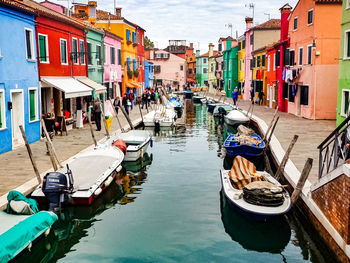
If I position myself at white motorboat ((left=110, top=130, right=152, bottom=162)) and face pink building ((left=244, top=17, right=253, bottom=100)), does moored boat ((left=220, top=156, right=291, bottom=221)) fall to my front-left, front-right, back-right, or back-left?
back-right

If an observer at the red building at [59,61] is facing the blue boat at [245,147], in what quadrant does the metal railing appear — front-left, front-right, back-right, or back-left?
front-right

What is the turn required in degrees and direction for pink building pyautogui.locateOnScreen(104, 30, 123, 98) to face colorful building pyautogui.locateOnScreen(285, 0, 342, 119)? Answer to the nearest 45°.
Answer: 0° — it already faces it

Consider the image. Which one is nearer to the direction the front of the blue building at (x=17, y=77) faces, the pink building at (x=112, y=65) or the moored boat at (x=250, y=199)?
the moored boat

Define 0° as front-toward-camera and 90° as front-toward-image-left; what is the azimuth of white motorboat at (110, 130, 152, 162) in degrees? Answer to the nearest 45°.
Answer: approximately 225°

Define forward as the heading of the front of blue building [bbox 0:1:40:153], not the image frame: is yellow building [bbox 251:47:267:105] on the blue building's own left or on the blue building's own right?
on the blue building's own left

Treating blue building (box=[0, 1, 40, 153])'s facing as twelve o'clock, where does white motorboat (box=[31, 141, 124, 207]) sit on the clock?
The white motorboat is roughly at 1 o'clock from the blue building.

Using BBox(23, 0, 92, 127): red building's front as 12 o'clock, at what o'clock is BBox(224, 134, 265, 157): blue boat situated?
The blue boat is roughly at 12 o'clock from the red building.

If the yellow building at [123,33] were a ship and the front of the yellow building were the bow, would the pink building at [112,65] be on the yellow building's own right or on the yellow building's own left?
on the yellow building's own right

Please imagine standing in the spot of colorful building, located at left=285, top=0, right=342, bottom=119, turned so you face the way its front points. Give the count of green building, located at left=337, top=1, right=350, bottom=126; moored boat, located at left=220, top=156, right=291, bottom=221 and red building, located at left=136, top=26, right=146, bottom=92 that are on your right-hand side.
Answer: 1

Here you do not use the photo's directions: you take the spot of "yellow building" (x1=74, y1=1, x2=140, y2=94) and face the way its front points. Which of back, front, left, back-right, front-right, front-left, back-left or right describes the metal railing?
front-right

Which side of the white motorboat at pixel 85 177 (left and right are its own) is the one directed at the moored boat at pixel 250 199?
right

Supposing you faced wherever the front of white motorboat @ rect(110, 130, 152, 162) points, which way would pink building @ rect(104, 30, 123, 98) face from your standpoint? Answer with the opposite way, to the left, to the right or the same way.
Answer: to the right

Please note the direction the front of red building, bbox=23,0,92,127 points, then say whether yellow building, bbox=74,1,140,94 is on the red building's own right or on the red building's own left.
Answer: on the red building's own left

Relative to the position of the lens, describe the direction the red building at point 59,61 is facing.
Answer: facing the viewer and to the right of the viewer

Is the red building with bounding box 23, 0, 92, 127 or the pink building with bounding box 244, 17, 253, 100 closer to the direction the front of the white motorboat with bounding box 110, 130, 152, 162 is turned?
the pink building
